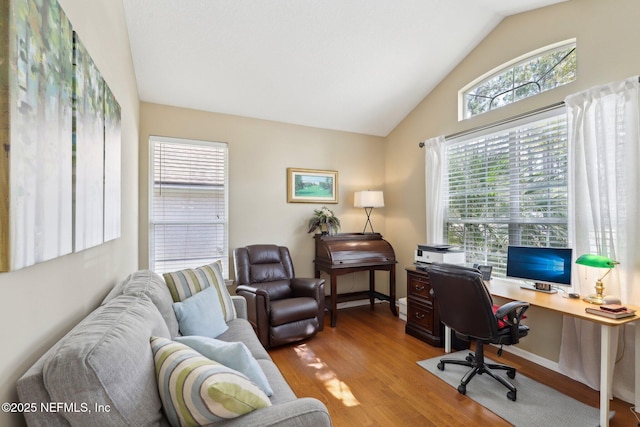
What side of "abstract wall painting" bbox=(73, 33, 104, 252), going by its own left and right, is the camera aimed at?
right

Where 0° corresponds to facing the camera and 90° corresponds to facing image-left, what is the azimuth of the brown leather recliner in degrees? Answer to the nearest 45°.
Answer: approximately 315°

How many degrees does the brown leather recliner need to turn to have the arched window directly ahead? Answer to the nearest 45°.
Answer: approximately 45° to its left

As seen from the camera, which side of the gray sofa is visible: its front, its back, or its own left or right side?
right

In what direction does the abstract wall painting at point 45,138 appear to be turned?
to the viewer's right

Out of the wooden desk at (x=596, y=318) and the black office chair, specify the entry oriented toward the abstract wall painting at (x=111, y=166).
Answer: the wooden desk

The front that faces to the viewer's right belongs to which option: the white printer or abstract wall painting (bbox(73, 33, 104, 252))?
the abstract wall painting

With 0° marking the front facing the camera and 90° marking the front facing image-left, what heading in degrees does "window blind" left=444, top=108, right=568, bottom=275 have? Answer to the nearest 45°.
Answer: approximately 45°

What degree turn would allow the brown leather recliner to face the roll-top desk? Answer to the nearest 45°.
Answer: approximately 90° to its left

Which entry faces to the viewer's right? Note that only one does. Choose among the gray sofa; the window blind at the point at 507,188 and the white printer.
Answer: the gray sofa
